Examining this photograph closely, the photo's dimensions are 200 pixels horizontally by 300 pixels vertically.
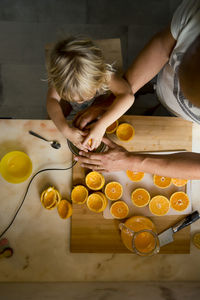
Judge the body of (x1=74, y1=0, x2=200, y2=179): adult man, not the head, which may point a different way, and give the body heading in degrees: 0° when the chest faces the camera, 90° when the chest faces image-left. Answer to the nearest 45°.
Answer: approximately 45°

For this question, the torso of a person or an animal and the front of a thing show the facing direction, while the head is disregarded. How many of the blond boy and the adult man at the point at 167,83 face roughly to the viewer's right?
0
